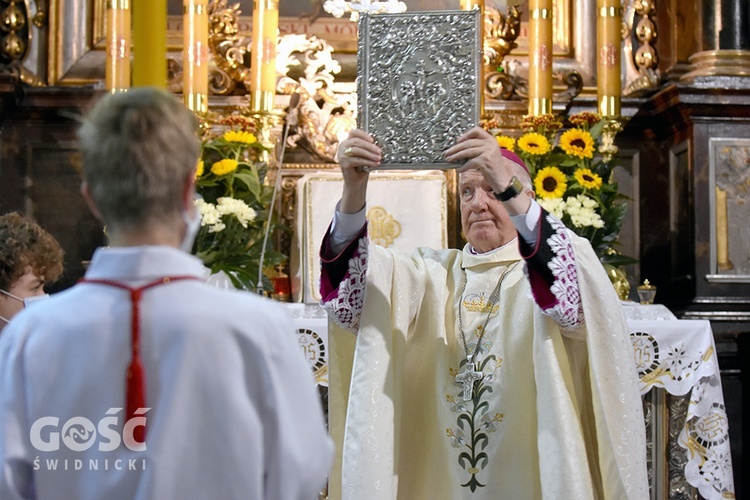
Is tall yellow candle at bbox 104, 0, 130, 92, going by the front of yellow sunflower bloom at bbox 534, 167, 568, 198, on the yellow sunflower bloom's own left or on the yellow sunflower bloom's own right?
on the yellow sunflower bloom's own right

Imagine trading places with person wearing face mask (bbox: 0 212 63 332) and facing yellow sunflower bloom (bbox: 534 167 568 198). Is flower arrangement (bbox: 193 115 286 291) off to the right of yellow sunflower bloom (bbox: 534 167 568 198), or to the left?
left

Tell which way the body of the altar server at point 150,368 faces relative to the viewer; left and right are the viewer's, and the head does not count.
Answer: facing away from the viewer

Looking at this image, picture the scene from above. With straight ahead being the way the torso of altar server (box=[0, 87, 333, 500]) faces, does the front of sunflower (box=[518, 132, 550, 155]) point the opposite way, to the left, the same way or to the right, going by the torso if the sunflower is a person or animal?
the opposite way
